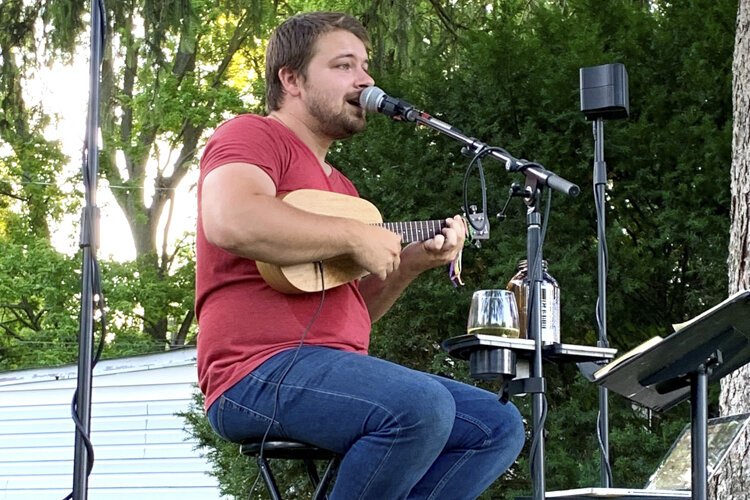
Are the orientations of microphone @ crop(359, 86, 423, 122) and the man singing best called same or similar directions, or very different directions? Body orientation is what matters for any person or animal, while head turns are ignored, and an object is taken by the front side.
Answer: very different directions

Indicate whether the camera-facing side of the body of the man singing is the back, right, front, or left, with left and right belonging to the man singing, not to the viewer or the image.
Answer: right

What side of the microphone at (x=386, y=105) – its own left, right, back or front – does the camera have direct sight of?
left

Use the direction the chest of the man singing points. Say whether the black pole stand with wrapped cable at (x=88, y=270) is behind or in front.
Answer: behind

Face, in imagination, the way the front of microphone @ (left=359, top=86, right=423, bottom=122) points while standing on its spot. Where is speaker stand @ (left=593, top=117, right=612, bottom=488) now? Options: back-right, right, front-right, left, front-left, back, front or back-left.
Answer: back-right

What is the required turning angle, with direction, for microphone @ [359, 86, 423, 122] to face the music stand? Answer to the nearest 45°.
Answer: approximately 135° to its left

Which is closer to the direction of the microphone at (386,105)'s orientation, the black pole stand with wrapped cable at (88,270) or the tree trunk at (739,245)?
the black pole stand with wrapped cable
